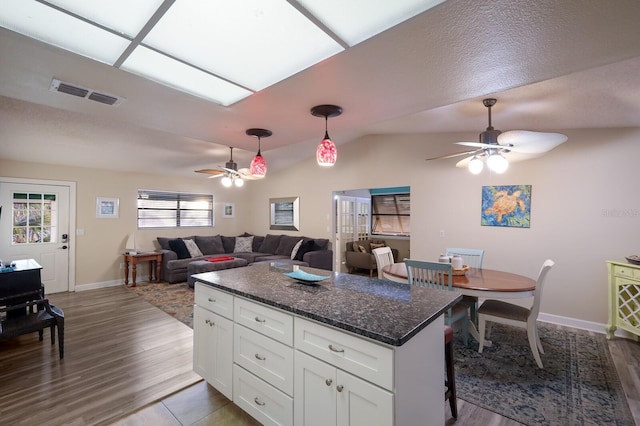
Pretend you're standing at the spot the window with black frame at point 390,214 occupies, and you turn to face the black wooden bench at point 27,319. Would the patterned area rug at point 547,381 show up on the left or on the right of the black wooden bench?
left

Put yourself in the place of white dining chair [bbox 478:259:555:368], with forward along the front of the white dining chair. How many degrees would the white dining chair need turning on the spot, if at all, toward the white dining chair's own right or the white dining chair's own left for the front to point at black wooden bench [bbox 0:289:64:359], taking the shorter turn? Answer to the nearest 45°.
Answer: approximately 45° to the white dining chair's own left

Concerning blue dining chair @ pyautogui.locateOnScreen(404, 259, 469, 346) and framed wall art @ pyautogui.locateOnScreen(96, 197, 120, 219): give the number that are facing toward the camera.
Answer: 1

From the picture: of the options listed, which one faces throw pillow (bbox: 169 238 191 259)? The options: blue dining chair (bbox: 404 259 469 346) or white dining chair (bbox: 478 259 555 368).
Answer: white dining chair (bbox: 478 259 555 368)

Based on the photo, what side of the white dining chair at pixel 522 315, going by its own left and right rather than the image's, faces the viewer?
left

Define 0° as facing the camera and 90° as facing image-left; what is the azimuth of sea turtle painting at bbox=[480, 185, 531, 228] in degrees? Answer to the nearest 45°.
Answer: approximately 0°

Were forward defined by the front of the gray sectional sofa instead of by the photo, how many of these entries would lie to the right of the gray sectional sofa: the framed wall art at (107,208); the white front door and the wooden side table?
3

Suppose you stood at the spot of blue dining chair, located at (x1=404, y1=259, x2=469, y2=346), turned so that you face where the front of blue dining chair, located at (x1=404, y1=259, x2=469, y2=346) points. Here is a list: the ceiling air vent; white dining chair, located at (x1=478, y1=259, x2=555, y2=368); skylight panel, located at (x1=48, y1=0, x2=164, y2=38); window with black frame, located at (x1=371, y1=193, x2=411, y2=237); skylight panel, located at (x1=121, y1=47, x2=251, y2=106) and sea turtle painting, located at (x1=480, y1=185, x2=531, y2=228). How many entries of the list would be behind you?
3

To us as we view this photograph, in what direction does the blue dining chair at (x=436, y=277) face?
facing away from the viewer and to the right of the viewer
